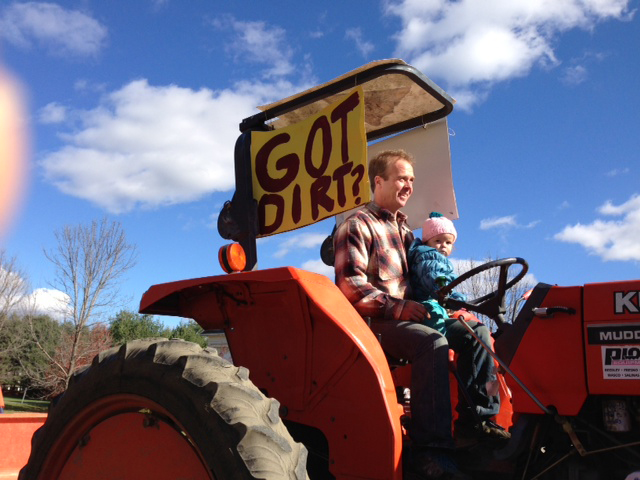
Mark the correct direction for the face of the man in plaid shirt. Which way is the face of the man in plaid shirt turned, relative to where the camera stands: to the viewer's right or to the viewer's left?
to the viewer's right

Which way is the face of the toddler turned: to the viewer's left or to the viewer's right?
to the viewer's right

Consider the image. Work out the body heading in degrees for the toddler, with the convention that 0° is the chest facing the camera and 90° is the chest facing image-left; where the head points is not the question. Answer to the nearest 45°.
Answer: approximately 315°

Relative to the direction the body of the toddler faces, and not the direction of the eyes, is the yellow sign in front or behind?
behind
